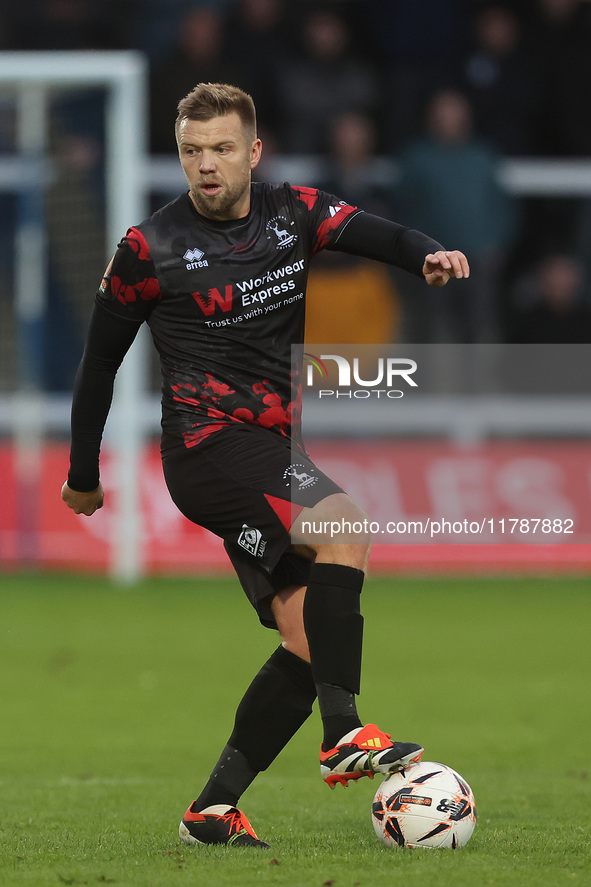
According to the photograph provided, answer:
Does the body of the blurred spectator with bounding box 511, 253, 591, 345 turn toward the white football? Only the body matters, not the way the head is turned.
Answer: yes

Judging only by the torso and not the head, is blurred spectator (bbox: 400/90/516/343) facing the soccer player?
yes

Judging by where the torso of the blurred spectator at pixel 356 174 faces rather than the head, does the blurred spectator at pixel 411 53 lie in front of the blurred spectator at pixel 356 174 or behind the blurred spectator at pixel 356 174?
behind

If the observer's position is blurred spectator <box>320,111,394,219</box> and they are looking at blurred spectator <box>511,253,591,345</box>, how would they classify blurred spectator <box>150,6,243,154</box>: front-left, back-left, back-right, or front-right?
back-left

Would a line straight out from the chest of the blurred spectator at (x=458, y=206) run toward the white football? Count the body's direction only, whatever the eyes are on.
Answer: yes

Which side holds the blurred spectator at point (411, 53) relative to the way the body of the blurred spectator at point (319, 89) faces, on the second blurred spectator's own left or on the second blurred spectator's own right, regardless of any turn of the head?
on the second blurred spectator's own left

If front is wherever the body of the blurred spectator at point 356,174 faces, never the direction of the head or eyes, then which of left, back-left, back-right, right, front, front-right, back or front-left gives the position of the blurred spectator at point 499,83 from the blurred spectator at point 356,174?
back-left

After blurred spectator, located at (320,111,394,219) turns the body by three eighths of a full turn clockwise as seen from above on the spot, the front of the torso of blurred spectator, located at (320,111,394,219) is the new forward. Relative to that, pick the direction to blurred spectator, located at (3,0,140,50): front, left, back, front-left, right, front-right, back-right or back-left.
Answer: front

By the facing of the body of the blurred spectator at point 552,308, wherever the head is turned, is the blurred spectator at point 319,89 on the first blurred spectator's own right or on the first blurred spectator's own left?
on the first blurred spectator's own right
